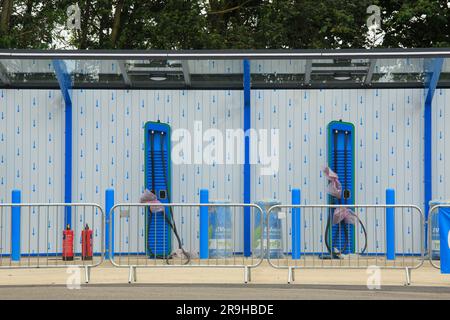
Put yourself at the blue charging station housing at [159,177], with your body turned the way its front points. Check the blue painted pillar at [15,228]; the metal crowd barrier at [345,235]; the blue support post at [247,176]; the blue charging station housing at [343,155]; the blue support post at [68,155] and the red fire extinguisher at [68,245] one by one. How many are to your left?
3

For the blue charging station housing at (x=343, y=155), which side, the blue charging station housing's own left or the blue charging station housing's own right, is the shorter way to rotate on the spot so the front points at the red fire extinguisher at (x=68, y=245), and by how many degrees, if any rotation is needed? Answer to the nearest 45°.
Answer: approximately 90° to the blue charging station housing's own right

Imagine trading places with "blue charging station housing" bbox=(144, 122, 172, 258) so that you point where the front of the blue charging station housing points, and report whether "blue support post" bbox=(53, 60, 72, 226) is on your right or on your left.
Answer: on your right

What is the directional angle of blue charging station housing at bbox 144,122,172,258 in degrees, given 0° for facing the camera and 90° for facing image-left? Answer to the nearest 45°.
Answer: approximately 0°

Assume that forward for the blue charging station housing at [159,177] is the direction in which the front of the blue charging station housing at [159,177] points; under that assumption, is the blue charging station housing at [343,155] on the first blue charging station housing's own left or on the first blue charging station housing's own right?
on the first blue charging station housing's own left

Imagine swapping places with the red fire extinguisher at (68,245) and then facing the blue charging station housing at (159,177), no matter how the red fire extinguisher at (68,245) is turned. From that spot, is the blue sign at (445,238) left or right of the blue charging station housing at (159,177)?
right

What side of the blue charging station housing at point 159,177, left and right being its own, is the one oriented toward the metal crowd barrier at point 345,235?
left

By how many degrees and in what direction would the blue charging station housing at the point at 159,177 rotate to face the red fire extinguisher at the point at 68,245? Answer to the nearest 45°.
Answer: approximately 90° to its right

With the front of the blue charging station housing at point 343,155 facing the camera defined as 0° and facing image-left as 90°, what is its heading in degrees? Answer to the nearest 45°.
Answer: approximately 0°

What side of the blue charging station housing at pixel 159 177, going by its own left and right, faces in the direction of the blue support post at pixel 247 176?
left

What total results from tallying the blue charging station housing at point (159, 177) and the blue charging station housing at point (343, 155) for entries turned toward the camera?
2
